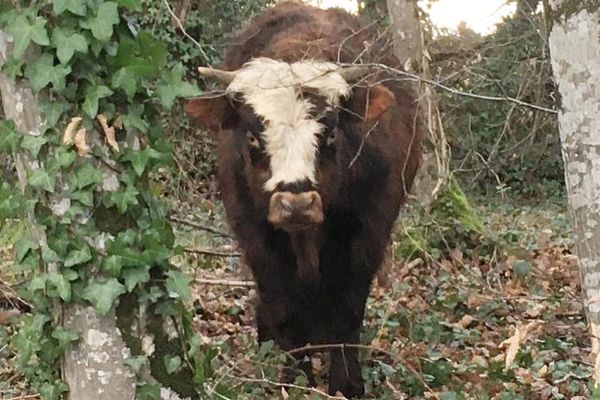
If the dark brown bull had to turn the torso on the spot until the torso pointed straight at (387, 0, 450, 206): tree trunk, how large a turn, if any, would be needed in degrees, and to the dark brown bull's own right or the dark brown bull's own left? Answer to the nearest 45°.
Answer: approximately 180°

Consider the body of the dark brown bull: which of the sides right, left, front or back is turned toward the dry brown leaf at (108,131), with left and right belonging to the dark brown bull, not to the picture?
front

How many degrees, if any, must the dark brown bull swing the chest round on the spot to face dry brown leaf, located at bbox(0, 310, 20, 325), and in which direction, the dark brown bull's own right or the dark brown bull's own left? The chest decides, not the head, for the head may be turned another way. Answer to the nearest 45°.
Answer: approximately 90° to the dark brown bull's own right

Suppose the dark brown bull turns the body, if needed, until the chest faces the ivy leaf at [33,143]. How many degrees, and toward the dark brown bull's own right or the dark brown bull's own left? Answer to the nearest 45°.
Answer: approximately 45° to the dark brown bull's own right

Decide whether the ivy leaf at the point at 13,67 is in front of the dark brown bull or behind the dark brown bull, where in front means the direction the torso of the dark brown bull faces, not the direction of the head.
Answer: in front

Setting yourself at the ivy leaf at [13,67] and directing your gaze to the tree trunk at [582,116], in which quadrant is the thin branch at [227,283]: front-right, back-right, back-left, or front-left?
front-left

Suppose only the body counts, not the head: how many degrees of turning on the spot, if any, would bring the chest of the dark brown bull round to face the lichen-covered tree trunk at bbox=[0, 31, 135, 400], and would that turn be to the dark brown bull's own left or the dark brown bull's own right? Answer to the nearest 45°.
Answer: approximately 45° to the dark brown bull's own right

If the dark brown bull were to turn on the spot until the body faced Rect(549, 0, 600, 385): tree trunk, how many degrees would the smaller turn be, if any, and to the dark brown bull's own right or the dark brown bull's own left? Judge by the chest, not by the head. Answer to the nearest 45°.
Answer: approximately 45° to the dark brown bull's own left

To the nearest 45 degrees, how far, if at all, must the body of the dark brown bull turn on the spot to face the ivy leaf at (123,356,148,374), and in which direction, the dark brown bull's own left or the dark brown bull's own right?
0° — it already faces it

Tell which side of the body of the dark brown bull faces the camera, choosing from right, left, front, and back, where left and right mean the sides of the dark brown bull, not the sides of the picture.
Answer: front

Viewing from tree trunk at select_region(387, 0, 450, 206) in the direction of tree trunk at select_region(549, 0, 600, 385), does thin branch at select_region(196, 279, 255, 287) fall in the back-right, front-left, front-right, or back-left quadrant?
front-right
